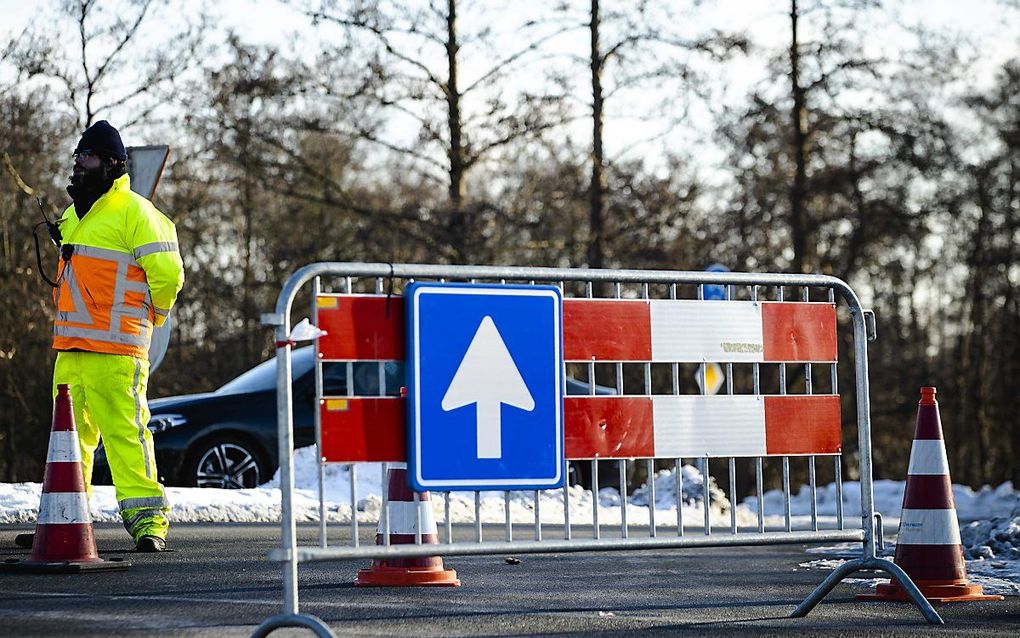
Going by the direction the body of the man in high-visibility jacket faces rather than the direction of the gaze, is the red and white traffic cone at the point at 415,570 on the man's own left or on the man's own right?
on the man's own left

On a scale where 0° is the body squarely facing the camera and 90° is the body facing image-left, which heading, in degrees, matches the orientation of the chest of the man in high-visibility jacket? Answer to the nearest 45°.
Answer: approximately 45°

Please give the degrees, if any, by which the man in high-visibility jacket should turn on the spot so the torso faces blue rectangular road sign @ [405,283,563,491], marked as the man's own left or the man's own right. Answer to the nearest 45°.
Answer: approximately 90° to the man's own left

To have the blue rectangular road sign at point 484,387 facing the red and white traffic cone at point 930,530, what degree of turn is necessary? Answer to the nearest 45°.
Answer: approximately 135° to its left

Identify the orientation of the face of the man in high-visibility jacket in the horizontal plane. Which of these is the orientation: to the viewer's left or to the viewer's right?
to the viewer's left

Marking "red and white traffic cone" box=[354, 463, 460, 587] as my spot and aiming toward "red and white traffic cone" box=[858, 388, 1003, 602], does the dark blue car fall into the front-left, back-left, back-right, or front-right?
back-left

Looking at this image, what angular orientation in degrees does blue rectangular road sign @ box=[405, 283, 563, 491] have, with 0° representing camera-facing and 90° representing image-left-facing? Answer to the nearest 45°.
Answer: approximately 0°

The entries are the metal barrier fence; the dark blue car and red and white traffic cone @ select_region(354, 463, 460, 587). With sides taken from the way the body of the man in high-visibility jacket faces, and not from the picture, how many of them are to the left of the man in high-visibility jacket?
2

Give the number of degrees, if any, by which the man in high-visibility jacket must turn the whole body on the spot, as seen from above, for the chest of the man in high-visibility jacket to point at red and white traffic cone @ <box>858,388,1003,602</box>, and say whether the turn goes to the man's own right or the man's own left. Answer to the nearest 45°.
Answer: approximately 90° to the man's own left
